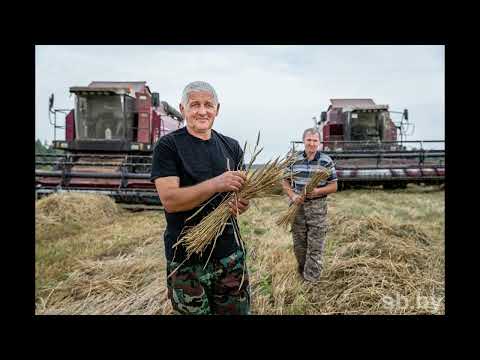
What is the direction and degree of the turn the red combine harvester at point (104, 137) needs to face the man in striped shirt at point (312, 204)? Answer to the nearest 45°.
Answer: approximately 45° to its left

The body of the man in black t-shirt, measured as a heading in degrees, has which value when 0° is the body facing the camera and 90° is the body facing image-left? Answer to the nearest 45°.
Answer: approximately 315°

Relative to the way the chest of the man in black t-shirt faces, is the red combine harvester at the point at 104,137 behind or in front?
behind

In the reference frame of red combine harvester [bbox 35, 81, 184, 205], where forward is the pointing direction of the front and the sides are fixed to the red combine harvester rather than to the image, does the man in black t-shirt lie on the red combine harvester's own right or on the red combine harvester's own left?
on the red combine harvester's own left

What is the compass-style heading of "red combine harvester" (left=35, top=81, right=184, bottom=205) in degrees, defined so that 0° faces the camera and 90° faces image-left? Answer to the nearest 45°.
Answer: approximately 45°

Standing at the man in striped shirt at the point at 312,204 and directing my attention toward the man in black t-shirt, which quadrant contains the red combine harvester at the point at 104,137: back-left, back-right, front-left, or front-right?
back-right
